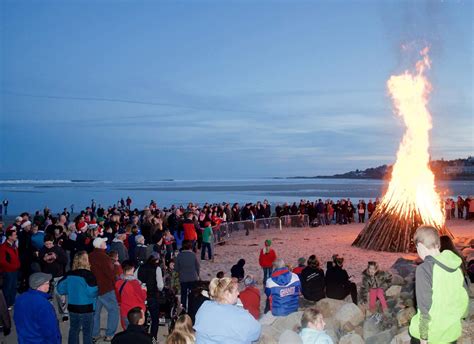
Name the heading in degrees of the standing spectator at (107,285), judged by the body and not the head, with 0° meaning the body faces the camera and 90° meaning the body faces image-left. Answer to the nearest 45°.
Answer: approximately 225°

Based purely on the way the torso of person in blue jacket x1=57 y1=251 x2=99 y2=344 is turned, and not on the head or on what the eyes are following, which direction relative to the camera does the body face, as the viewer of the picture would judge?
away from the camera

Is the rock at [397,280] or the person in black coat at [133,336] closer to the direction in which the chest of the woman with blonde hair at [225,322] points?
the rock

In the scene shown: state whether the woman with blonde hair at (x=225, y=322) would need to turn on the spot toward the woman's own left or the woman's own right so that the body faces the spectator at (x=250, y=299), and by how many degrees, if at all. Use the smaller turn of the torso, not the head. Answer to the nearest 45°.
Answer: approximately 45° to the woman's own left

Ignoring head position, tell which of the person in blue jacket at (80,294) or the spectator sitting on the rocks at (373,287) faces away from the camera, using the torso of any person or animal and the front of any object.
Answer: the person in blue jacket

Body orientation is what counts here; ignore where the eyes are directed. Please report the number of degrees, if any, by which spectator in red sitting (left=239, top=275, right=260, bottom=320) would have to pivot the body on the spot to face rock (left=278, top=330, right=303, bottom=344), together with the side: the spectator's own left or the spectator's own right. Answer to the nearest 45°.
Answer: approximately 135° to the spectator's own right

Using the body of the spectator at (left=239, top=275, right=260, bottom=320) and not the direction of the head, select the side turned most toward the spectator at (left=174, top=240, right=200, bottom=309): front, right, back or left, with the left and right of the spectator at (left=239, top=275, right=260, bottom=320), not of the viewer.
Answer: left

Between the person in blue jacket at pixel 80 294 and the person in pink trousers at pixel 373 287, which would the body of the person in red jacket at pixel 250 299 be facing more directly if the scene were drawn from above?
the person in pink trousers

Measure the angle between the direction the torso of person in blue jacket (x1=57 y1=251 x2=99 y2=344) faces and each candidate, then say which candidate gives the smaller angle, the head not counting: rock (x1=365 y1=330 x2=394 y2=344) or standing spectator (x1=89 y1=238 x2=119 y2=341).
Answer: the standing spectator

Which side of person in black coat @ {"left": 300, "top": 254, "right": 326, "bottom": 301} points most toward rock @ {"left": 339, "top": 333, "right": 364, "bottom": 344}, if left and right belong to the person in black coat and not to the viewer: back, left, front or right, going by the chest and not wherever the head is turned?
back

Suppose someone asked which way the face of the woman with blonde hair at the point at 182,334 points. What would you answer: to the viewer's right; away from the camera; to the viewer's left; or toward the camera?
away from the camera

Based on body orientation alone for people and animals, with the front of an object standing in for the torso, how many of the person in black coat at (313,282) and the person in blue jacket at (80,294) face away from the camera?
2
